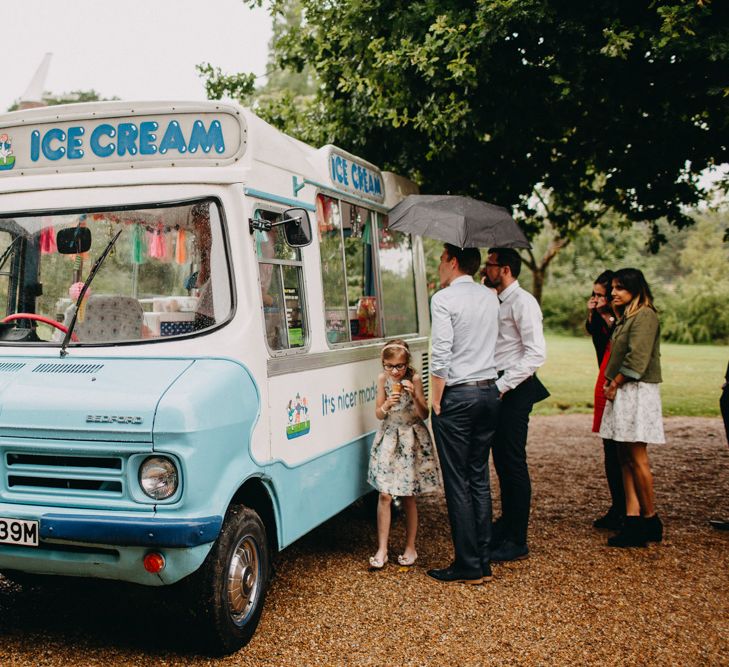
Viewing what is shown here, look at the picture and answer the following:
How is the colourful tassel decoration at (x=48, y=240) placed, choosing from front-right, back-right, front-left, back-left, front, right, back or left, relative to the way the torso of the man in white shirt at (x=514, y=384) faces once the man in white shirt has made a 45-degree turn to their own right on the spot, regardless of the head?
left

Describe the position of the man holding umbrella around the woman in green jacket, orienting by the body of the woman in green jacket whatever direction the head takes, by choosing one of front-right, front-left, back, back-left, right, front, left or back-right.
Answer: front-left

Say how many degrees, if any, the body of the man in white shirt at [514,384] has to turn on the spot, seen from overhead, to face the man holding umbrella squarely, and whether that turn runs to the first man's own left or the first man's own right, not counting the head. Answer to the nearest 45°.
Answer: approximately 45° to the first man's own left

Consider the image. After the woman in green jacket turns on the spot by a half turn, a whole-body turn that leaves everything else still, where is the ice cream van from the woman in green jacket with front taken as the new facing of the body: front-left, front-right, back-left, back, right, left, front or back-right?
back-right

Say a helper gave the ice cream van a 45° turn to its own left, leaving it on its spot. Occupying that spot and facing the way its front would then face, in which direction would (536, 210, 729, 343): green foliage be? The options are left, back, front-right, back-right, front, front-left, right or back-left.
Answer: back-left

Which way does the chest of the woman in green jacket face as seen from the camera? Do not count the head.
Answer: to the viewer's left

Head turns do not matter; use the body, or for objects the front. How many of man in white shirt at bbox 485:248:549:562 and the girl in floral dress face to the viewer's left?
1

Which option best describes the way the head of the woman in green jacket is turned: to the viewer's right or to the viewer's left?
to the viewer's left

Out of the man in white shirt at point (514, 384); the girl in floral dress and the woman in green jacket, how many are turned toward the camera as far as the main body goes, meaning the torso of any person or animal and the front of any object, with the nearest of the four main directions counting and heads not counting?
1

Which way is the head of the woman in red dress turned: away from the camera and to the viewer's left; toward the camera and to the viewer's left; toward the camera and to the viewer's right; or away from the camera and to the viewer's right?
toward the camera and to the viewer's left

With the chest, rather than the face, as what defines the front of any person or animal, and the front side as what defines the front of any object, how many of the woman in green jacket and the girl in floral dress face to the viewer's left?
1

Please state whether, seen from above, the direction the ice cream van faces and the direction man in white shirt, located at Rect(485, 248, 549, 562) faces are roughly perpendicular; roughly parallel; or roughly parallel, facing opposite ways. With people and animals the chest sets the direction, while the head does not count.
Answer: roughly perpendicular

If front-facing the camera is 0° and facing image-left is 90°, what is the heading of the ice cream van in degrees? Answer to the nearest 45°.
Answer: approximately 45°

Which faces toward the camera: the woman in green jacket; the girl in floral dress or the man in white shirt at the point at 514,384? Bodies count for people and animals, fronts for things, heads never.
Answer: the girl in floral dress

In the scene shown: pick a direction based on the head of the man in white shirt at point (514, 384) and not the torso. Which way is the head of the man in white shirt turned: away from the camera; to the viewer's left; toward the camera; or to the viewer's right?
to the viewer's left

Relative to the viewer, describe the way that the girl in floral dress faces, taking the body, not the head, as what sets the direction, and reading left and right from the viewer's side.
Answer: facing the viewer

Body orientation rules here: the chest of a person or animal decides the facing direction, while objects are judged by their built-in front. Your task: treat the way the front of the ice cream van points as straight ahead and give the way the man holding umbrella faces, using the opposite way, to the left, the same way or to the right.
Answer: to the right

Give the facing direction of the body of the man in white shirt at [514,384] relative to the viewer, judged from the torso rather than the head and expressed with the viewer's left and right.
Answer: facing to the left of the viewer
